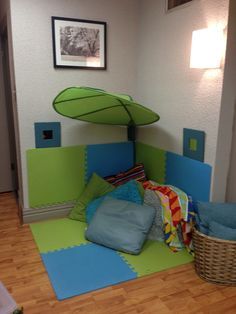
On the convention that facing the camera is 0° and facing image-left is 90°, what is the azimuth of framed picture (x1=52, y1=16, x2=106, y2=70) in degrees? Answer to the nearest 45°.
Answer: approximately 315°

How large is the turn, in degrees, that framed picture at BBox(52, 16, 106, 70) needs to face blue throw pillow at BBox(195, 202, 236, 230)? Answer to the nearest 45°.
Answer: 0° — it already faces it

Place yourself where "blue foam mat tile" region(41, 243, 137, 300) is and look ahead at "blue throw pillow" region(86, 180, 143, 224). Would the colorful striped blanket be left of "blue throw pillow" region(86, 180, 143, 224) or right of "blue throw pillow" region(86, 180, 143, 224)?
right
